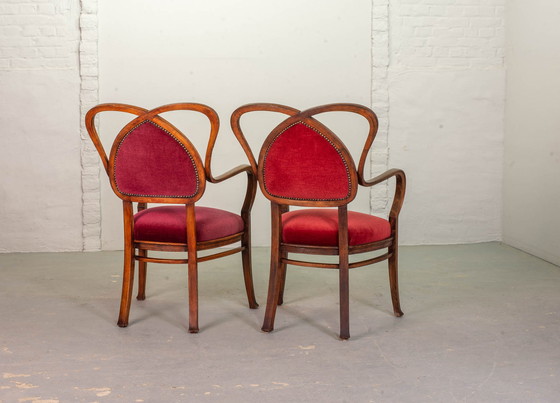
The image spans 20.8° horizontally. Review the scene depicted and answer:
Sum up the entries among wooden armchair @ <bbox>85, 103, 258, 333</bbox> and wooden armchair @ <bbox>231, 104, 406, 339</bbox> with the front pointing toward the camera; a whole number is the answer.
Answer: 0

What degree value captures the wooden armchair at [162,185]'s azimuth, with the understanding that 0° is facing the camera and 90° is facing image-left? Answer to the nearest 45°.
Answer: approximately 225°

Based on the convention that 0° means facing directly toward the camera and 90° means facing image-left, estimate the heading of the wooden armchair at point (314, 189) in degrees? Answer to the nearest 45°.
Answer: approximately 225°
